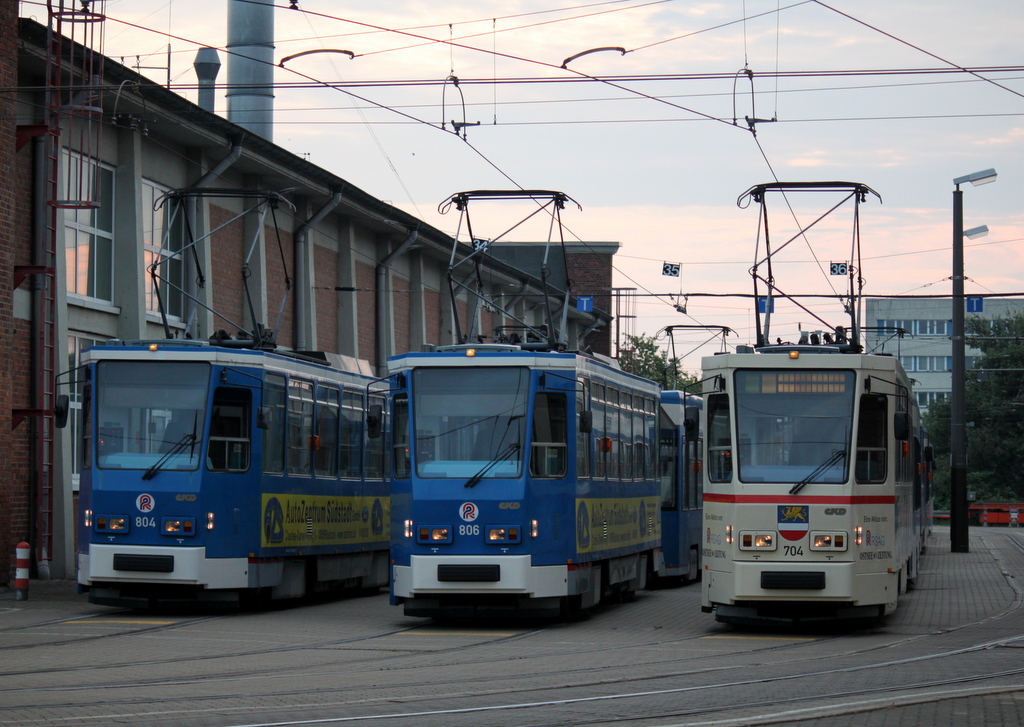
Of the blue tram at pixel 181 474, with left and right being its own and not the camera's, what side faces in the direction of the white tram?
left

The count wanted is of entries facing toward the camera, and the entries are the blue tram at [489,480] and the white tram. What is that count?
2

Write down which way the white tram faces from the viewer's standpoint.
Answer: facing the viewer

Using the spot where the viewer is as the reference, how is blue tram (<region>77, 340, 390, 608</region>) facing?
facing the viewer and to the left of the viewer

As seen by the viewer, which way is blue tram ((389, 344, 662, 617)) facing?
toward the camera

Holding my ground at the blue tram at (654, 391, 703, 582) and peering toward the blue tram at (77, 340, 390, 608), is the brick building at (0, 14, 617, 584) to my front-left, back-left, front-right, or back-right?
front-right

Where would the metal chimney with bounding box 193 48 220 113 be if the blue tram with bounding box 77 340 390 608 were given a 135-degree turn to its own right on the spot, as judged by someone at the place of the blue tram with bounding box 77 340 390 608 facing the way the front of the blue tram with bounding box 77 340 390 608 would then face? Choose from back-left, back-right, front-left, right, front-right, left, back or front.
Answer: front
